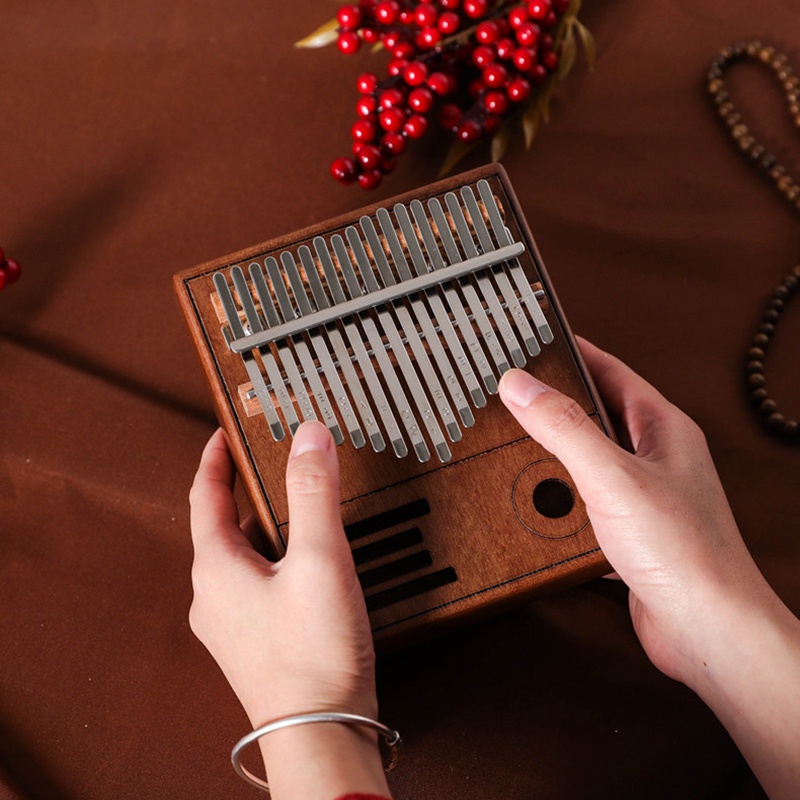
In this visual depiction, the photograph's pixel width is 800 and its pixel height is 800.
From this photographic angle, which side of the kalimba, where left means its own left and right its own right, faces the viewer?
front
